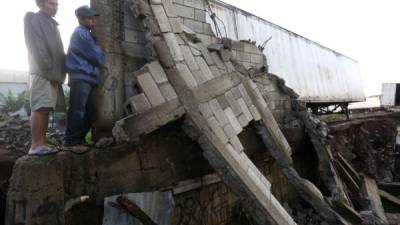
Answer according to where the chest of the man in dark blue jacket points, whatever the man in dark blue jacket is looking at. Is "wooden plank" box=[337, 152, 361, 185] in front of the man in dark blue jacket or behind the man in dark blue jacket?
in front

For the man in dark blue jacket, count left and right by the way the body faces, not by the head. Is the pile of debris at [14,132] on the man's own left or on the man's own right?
on the man's own left

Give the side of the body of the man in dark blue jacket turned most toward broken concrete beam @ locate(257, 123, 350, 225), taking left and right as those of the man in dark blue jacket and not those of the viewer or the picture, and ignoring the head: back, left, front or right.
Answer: front

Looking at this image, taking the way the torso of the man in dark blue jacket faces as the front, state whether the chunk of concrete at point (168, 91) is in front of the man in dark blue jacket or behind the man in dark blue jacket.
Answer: in front

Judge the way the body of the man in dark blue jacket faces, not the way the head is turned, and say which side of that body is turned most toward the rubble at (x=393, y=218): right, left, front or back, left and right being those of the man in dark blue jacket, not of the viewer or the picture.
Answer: front

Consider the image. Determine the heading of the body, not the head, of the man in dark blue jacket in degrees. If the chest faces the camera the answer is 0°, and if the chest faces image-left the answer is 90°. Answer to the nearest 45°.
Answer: approximately 270°

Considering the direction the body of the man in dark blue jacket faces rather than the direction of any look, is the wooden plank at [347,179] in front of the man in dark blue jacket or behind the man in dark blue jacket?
in front

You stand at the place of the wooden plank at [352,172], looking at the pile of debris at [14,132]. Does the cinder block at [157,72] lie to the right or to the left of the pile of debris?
left
